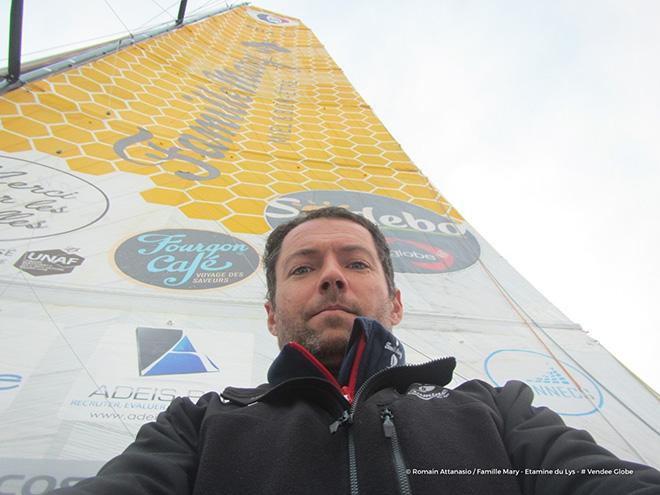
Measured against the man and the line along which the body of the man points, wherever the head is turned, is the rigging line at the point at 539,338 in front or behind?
behind

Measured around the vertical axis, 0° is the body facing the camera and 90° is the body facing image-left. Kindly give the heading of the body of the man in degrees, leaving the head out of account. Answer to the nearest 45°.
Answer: approximately 0°

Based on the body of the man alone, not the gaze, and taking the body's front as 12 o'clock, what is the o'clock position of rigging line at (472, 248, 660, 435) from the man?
The rigging line is roughly at 7 o'clock from the man.
